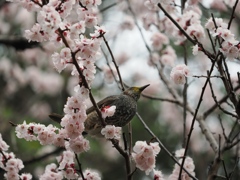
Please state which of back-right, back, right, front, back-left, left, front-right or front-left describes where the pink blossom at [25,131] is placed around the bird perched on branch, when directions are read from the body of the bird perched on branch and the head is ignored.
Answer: back-right

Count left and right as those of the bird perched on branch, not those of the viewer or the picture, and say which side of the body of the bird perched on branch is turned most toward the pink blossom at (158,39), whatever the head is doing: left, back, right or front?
left

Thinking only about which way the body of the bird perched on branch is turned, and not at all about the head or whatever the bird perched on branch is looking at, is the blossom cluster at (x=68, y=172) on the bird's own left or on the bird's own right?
on the bird's own right

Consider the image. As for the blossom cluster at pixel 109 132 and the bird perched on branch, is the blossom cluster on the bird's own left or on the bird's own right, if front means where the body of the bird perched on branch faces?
on the bird's own right

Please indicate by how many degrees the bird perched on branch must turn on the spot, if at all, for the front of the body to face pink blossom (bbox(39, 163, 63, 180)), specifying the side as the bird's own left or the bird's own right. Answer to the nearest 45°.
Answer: approximately 135° to the bird's own right

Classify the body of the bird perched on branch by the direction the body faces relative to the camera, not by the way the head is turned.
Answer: to the viewer's right
